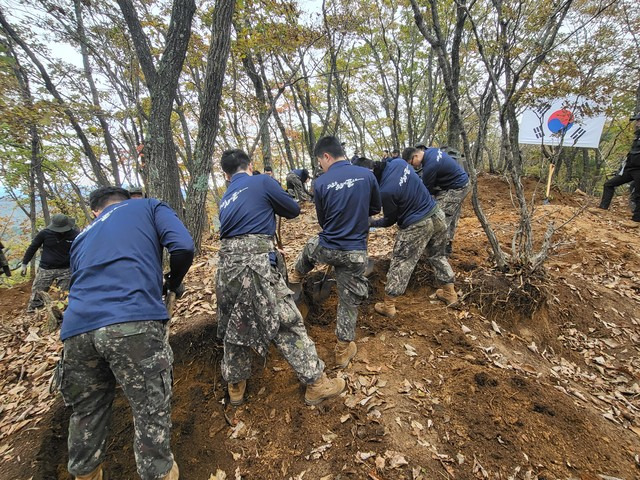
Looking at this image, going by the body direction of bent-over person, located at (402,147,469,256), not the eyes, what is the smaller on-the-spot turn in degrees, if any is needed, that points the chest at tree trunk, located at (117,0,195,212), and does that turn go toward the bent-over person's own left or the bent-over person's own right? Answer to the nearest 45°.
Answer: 0° — they already face it

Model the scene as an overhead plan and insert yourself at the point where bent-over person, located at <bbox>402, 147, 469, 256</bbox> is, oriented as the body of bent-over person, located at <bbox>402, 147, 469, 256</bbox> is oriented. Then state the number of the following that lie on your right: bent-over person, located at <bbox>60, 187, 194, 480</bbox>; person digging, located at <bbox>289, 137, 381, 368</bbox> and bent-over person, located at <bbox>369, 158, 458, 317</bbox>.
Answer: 0

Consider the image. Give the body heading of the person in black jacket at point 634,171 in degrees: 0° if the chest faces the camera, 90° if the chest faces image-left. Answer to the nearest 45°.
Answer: approximately 90°

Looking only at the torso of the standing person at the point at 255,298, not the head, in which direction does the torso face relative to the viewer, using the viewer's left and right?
facing away from the viewer and to the right of the viewer

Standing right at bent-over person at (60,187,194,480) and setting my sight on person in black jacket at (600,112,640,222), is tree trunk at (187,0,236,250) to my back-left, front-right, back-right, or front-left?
front-left

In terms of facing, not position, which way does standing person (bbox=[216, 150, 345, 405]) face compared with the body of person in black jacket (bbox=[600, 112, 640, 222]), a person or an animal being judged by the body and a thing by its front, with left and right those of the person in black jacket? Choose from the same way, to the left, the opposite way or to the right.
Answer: to the right

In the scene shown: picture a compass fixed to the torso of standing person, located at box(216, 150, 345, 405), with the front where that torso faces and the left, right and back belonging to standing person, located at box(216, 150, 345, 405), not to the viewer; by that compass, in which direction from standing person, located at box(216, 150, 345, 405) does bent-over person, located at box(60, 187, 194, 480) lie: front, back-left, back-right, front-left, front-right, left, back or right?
back

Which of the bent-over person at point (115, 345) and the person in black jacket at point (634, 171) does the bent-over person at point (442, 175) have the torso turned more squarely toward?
the bent-over person

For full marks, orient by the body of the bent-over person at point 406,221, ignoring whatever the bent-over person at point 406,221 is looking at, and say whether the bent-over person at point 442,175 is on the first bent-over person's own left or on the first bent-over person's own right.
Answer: on the first bent-over person's own right

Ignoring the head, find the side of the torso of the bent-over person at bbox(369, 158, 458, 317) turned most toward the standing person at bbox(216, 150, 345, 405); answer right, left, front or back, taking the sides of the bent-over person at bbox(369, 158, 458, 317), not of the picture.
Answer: left

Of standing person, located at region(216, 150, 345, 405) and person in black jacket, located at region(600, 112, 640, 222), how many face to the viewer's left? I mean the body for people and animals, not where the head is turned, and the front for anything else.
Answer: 1
